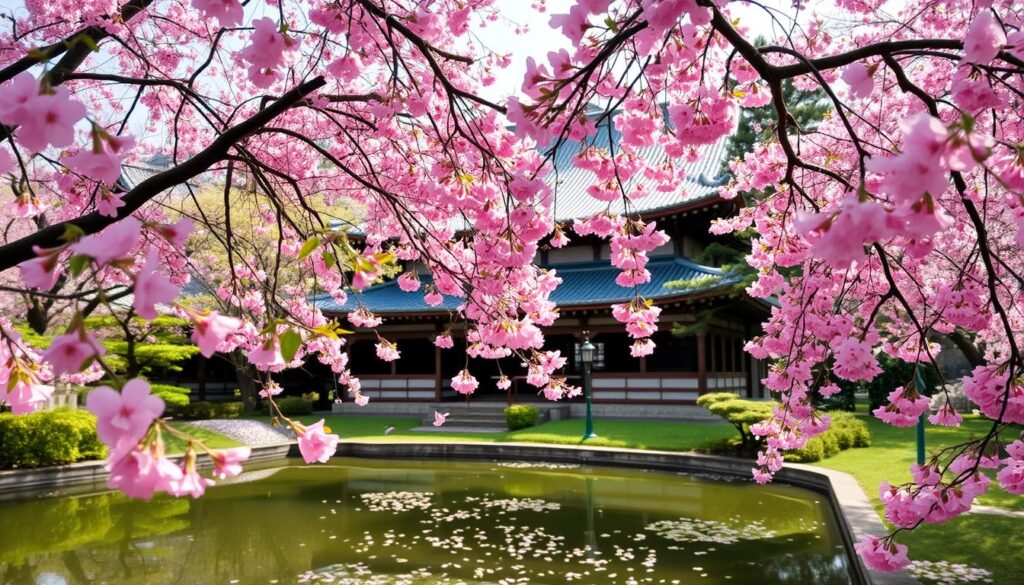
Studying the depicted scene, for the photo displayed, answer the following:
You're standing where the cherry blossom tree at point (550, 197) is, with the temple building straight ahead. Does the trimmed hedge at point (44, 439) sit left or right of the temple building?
left

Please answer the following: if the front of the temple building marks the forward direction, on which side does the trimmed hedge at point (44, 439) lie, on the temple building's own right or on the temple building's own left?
on the temple building's own right

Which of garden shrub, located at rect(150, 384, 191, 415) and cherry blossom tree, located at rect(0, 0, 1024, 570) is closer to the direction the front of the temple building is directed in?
the cherry blossom tree

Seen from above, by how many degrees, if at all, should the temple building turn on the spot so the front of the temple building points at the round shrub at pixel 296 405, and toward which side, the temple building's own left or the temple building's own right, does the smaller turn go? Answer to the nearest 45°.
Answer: approximately 90° to the temple building's own right

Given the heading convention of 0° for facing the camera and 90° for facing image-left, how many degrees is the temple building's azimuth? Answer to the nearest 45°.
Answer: approximately 0°

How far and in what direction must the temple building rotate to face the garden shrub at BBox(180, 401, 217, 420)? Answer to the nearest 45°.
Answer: approximately 90° to its right

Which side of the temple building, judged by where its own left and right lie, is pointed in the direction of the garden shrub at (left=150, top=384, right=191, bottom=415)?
right

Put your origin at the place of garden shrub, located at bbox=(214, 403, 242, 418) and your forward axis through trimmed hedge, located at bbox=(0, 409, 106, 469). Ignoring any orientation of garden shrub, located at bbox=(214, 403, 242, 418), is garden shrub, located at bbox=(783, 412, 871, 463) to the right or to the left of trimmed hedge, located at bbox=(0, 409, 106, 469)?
left
